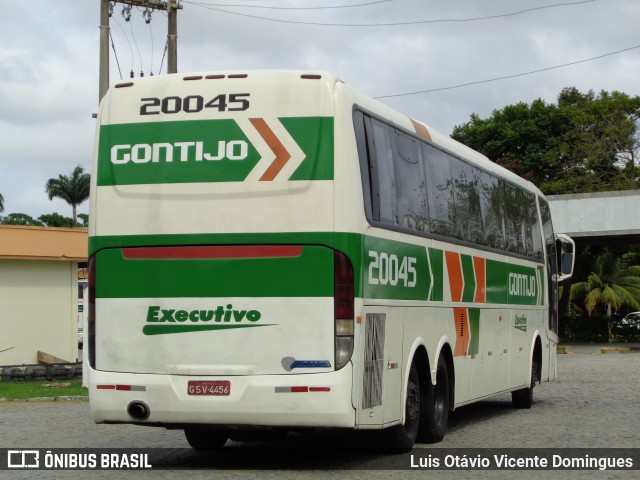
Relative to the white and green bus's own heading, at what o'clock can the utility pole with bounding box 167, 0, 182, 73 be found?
The utility pole is roughly at 10 o'clock from the white and green bus.

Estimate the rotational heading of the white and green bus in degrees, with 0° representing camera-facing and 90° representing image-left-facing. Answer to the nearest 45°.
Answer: approximately 225°

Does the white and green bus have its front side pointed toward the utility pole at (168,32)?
no
